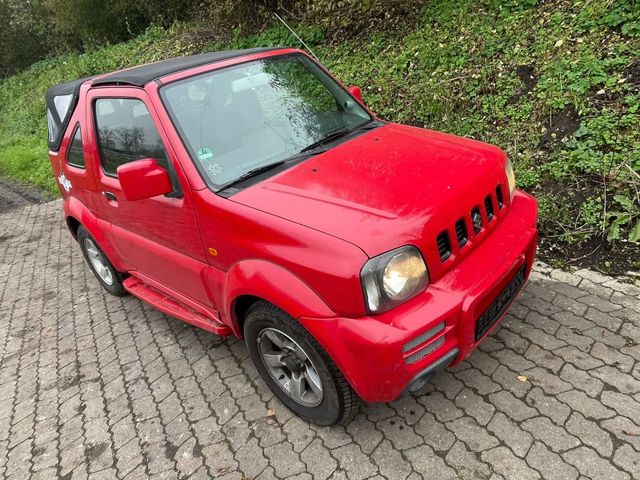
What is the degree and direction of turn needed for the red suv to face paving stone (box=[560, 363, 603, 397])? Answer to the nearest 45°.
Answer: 0° — it already faces it

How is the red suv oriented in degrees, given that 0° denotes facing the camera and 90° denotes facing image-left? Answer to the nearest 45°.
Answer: approximately 315°

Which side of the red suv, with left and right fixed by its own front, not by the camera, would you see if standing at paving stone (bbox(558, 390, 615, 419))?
front

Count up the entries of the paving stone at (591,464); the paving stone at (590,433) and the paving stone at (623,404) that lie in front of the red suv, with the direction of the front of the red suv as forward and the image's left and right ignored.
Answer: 3

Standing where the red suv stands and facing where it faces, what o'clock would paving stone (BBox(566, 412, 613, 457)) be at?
The paving stone is roughly at 12 o'clock from the red suv.

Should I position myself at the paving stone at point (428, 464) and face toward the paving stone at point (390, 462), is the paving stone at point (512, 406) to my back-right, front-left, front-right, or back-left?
back-right

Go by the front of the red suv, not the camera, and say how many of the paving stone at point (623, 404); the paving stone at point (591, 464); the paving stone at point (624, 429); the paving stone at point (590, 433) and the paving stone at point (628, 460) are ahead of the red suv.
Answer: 5

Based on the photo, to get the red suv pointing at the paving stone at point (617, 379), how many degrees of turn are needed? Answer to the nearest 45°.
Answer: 0° — it already faces it

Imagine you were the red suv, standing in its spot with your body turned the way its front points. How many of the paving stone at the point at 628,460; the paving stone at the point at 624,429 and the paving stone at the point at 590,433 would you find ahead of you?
3

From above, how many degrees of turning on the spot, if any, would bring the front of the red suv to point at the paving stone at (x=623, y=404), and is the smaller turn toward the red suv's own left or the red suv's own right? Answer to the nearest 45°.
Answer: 0° — it already faces it

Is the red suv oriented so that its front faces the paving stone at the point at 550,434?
yes

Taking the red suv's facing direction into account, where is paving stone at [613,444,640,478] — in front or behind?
in front

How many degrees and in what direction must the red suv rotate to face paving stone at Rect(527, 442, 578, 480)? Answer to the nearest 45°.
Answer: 0° — it already faces it
